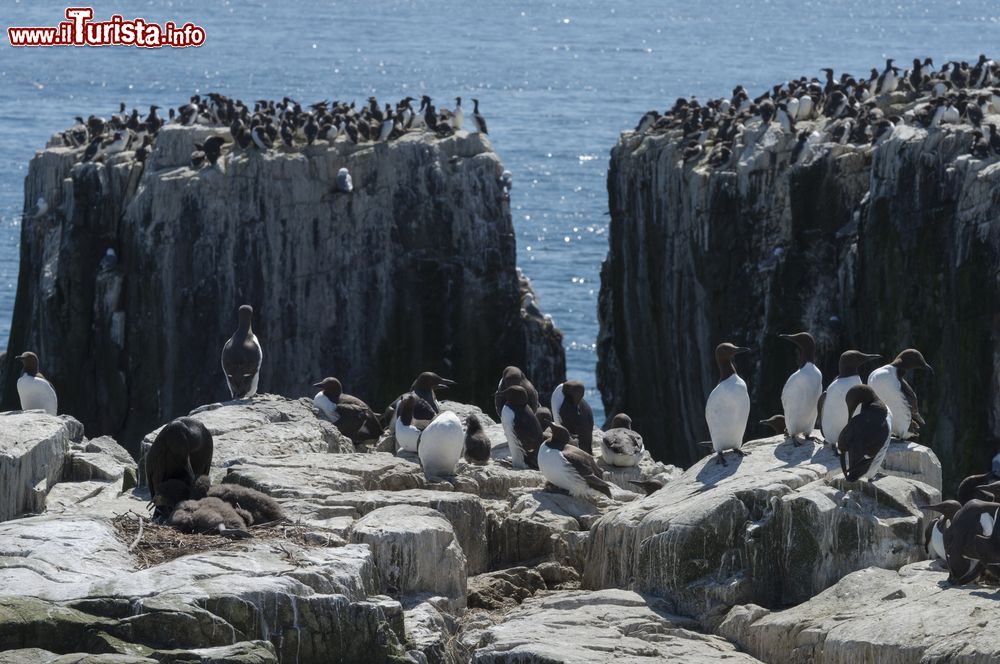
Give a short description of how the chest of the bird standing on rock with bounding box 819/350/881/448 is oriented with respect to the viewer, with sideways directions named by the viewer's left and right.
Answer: facing the viewer and to the right of the viewer

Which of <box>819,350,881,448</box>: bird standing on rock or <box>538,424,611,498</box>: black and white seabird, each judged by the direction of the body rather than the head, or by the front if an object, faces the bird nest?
the black and white seabird

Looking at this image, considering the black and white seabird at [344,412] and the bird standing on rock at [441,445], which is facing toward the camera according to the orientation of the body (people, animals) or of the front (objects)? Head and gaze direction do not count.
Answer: the bird standing on rock

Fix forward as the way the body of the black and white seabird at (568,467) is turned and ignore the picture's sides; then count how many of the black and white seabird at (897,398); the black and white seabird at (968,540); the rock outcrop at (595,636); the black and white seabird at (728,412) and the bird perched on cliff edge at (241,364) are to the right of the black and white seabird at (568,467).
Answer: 1

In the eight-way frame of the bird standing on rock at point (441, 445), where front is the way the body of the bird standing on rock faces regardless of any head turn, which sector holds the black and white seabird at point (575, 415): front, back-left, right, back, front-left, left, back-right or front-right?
back-left

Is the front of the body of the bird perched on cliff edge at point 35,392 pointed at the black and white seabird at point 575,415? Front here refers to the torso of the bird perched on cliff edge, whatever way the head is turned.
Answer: no

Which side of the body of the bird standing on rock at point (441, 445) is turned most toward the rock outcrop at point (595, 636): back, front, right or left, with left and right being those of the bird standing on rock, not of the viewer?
front

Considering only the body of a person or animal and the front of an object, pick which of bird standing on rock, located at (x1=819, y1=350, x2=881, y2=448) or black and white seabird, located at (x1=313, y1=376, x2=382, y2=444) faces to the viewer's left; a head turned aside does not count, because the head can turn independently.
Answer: the black and white seabird

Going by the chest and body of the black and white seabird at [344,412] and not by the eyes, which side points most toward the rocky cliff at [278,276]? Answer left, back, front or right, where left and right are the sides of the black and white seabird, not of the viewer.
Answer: right

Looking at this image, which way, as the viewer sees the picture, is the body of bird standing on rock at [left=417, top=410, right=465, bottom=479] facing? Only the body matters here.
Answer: toward the camera

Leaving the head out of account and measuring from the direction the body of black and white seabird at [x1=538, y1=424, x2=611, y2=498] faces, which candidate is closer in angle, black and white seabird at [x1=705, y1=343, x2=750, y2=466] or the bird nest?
the bird nest

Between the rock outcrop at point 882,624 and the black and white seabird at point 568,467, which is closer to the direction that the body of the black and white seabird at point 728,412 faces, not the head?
the rock outcrop

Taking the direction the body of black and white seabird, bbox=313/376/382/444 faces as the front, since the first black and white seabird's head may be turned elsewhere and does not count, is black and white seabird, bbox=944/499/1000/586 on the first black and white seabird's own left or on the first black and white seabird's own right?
on the first black and white seabird's own left

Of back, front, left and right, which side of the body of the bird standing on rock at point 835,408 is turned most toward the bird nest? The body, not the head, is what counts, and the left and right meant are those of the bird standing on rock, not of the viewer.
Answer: right

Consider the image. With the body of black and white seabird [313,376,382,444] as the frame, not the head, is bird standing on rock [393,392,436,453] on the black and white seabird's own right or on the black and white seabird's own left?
on the black and white seabird's own left

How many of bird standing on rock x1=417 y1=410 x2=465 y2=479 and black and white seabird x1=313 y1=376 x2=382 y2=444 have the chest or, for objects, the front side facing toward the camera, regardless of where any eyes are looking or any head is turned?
1

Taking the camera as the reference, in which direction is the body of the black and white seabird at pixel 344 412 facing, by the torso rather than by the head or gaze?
to the viewer's left
